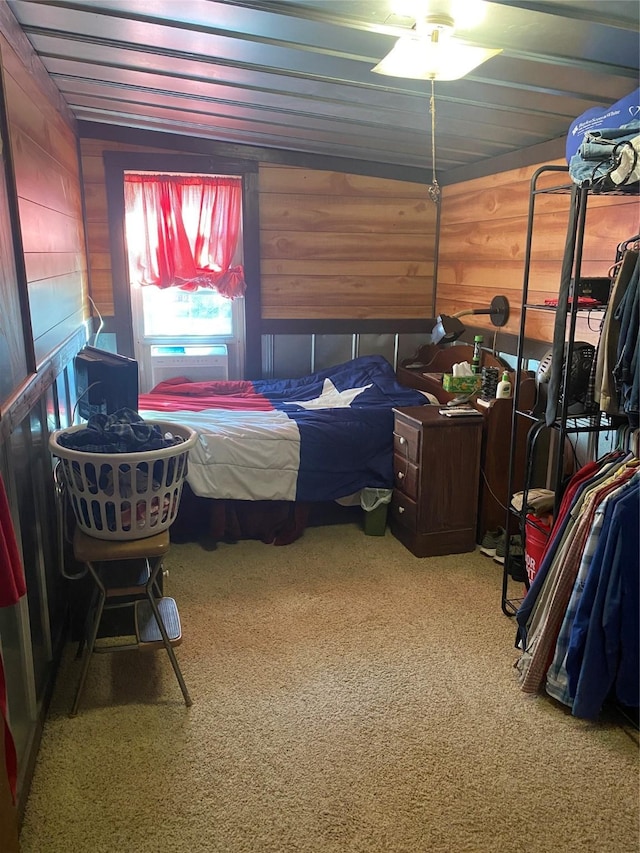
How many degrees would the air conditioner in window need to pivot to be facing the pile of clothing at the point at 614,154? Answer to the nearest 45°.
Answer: approximately 45° to its left

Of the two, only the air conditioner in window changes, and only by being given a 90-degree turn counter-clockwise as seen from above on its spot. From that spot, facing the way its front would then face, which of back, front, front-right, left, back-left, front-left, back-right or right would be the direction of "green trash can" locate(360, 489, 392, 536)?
front-right

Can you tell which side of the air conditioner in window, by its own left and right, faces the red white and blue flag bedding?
front

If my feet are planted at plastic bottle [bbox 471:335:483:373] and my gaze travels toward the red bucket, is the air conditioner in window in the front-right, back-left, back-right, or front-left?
back-right

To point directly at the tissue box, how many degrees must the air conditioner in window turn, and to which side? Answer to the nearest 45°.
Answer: approximately 45° to its left

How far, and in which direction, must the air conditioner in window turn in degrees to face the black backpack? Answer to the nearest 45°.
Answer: approximately 45° to its left

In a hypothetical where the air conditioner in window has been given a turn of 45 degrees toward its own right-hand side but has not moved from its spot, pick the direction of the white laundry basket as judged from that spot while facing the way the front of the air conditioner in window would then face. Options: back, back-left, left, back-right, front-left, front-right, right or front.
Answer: front-left

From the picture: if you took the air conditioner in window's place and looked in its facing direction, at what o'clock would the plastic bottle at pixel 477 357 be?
The plastic bottle is roughly at 10 o'clock from the air conditioner in window.

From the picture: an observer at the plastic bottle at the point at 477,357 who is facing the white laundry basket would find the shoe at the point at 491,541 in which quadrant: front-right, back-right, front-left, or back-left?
front-left

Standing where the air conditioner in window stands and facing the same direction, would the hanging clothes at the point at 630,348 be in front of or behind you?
in front

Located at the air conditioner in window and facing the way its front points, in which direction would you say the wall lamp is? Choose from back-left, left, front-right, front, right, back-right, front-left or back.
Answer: front-left

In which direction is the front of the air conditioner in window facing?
toward the camera

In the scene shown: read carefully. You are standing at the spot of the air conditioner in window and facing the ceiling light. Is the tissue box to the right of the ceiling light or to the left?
left
